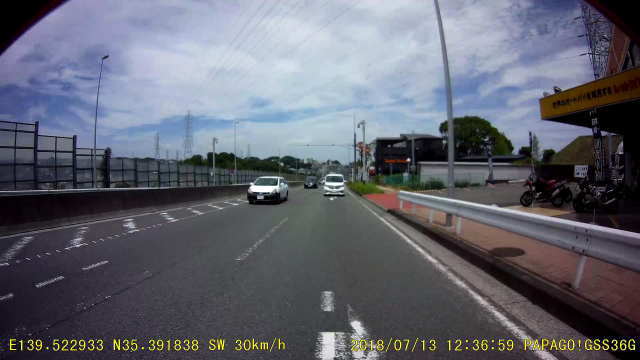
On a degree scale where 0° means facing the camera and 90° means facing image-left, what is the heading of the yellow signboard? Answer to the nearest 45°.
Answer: approximately 45°

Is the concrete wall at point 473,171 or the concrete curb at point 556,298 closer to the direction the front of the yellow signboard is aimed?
the concrete curb

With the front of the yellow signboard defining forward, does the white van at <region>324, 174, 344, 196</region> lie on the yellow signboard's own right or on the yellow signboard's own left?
on the yellow signboard's own right

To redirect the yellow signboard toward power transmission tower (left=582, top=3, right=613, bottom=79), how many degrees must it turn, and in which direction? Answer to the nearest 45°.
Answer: approximately 135° to its right

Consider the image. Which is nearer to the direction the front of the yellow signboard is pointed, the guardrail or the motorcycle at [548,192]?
the guardrail
